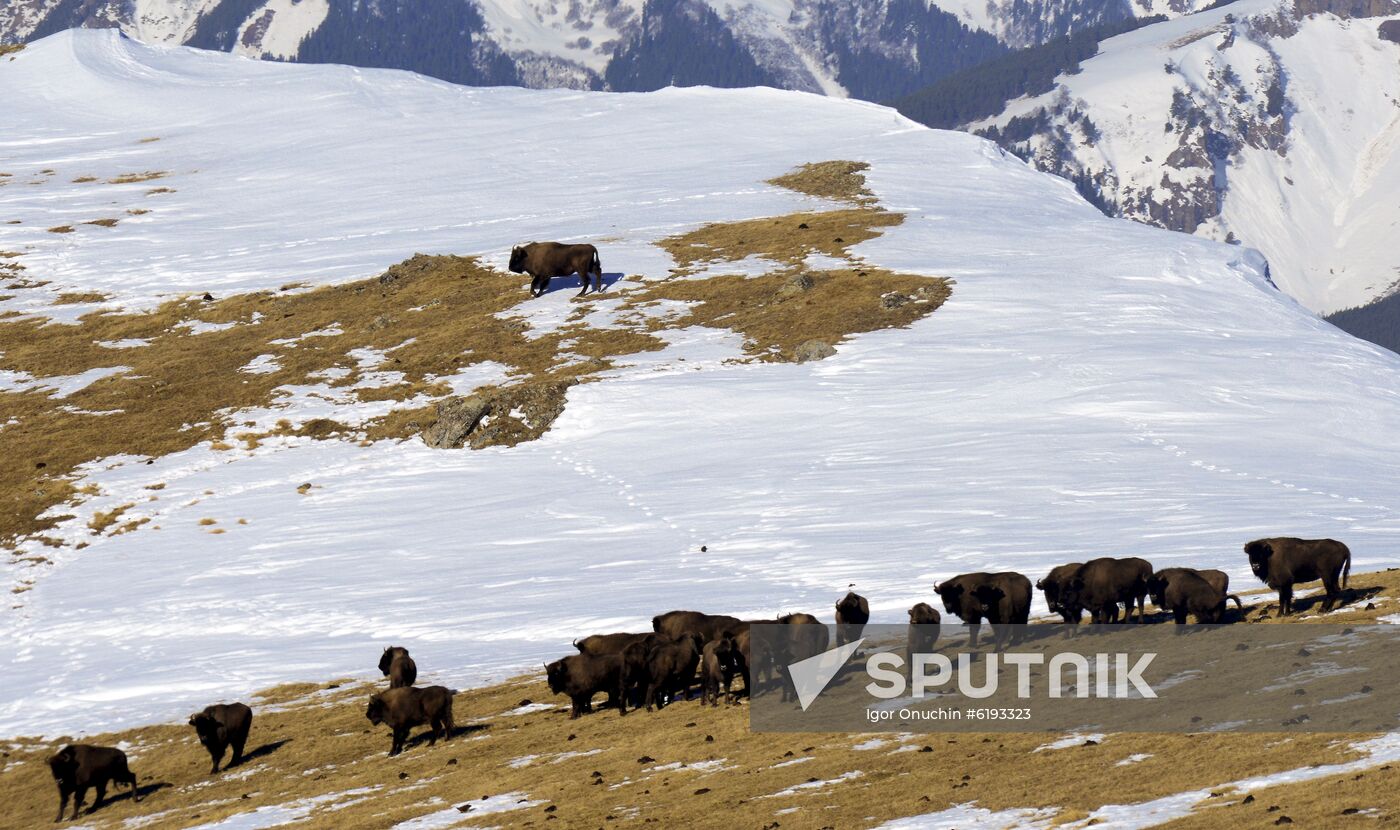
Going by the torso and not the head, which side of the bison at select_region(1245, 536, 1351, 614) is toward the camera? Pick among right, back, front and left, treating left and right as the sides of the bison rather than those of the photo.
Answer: left

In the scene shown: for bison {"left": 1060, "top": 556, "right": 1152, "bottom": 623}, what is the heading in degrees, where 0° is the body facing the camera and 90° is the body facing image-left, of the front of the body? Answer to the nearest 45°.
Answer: approximately 90°

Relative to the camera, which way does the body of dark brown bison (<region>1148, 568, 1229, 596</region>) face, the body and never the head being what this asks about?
to the viewer's left

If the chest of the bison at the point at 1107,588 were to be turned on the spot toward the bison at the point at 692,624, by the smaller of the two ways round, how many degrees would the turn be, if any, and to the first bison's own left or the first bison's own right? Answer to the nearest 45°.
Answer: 0° — it already faces it

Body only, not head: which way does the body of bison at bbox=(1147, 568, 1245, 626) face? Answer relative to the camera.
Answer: to the viewer's left

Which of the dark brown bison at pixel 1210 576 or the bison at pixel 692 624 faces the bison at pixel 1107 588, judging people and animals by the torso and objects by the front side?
the dark brown bison

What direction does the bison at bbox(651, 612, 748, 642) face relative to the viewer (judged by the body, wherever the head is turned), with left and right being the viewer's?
facing to the left of the viewer

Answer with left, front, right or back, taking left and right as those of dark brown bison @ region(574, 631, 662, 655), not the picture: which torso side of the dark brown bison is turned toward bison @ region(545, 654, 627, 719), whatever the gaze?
left

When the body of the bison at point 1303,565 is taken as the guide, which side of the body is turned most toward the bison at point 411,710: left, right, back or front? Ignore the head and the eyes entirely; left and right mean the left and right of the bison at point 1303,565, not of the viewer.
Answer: front

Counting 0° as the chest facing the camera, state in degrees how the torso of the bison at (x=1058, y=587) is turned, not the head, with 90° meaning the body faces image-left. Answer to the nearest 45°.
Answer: approximately 45°

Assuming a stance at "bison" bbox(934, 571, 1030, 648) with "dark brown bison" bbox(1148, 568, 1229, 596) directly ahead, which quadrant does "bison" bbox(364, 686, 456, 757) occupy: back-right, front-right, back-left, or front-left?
back-right

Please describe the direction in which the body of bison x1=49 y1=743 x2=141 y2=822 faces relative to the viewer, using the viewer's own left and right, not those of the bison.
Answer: facing the viewer and to the left of the viewer

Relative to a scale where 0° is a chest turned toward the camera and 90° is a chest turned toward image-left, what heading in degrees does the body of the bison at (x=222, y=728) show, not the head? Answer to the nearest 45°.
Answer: approximately 45°

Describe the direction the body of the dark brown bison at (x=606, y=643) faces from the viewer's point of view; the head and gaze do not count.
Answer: to the viewer's left

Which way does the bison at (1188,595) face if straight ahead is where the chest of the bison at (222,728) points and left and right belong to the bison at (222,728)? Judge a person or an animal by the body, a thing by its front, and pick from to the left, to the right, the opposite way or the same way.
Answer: the same way
